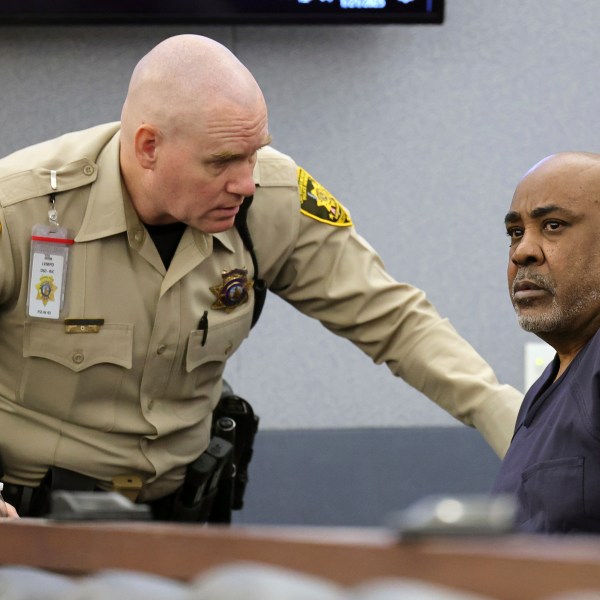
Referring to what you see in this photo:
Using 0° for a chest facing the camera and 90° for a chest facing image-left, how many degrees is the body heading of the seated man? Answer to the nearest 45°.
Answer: approximately 45°

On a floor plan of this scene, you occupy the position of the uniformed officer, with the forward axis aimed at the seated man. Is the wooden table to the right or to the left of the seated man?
right

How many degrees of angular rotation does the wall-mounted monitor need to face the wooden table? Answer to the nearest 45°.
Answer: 0° — it already faces it

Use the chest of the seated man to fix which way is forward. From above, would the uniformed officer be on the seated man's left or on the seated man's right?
on the seated man's right
